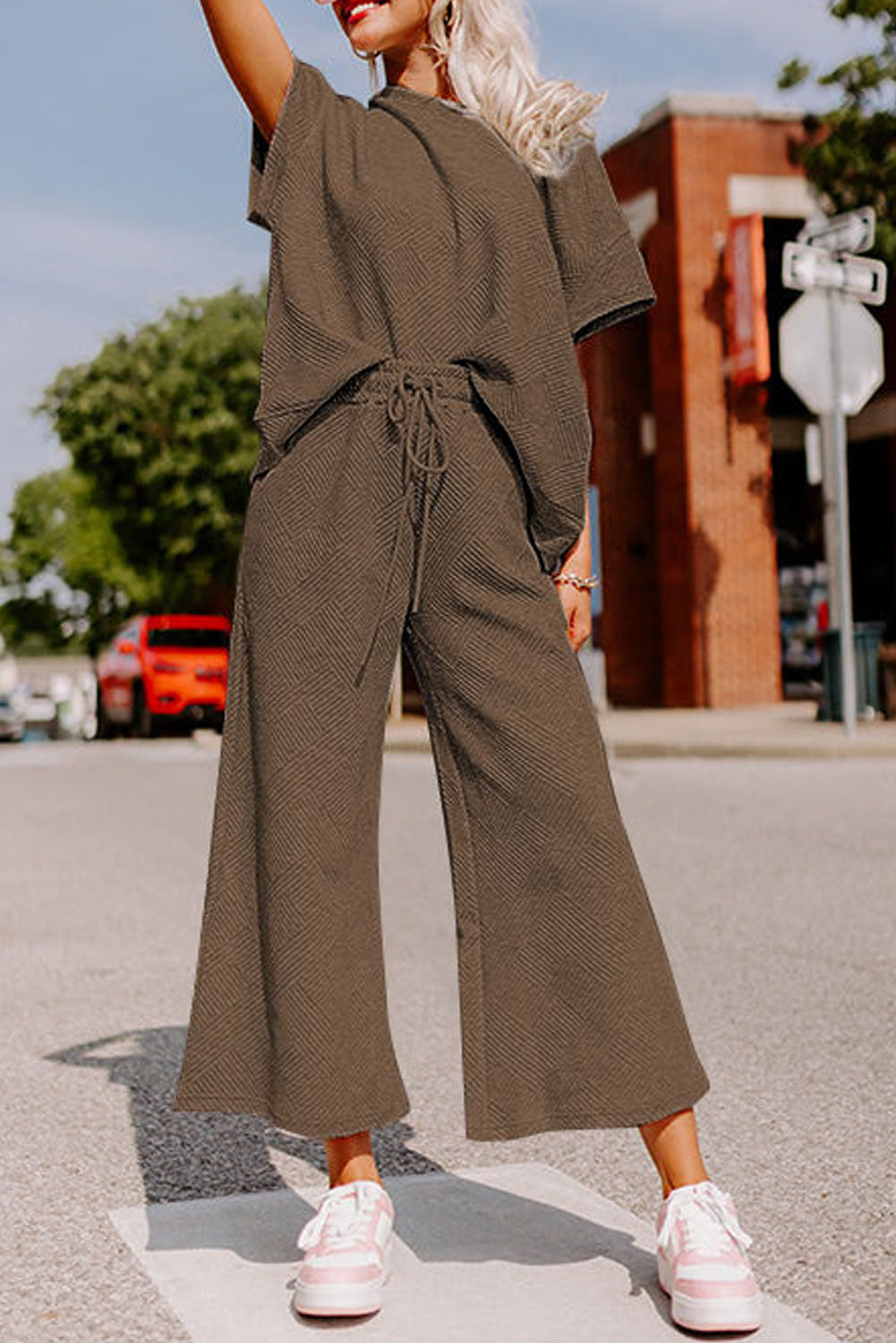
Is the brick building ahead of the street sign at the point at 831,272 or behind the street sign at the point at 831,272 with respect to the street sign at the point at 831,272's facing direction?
behind

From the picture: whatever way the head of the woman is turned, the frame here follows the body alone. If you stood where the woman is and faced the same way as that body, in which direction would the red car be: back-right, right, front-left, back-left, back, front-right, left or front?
back
